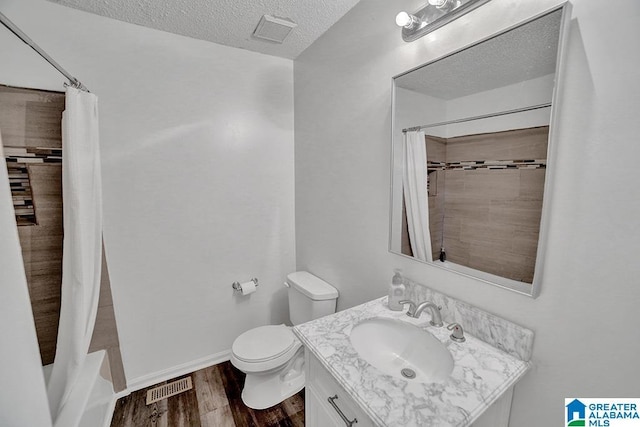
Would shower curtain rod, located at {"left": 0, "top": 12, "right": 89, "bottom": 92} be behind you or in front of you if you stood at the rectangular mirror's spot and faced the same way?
in front

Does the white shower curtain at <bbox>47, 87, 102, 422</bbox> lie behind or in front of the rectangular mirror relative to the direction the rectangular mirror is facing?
in front

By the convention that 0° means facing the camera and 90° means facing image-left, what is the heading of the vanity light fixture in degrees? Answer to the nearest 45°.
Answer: approximately 45°

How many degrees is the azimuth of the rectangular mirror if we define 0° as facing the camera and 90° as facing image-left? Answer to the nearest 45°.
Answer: approximately 45°

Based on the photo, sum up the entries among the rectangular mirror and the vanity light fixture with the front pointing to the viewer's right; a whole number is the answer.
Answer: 0
